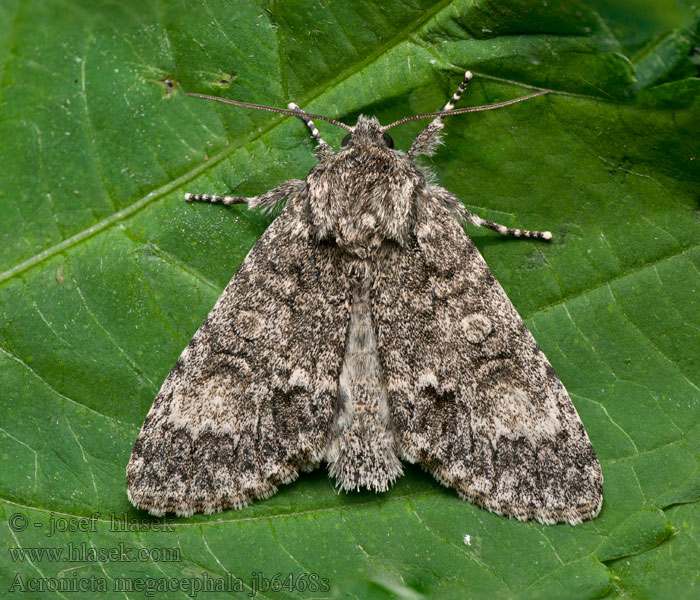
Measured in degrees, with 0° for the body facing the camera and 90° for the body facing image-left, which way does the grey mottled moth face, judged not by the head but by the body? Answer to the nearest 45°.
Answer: approximately 180°
